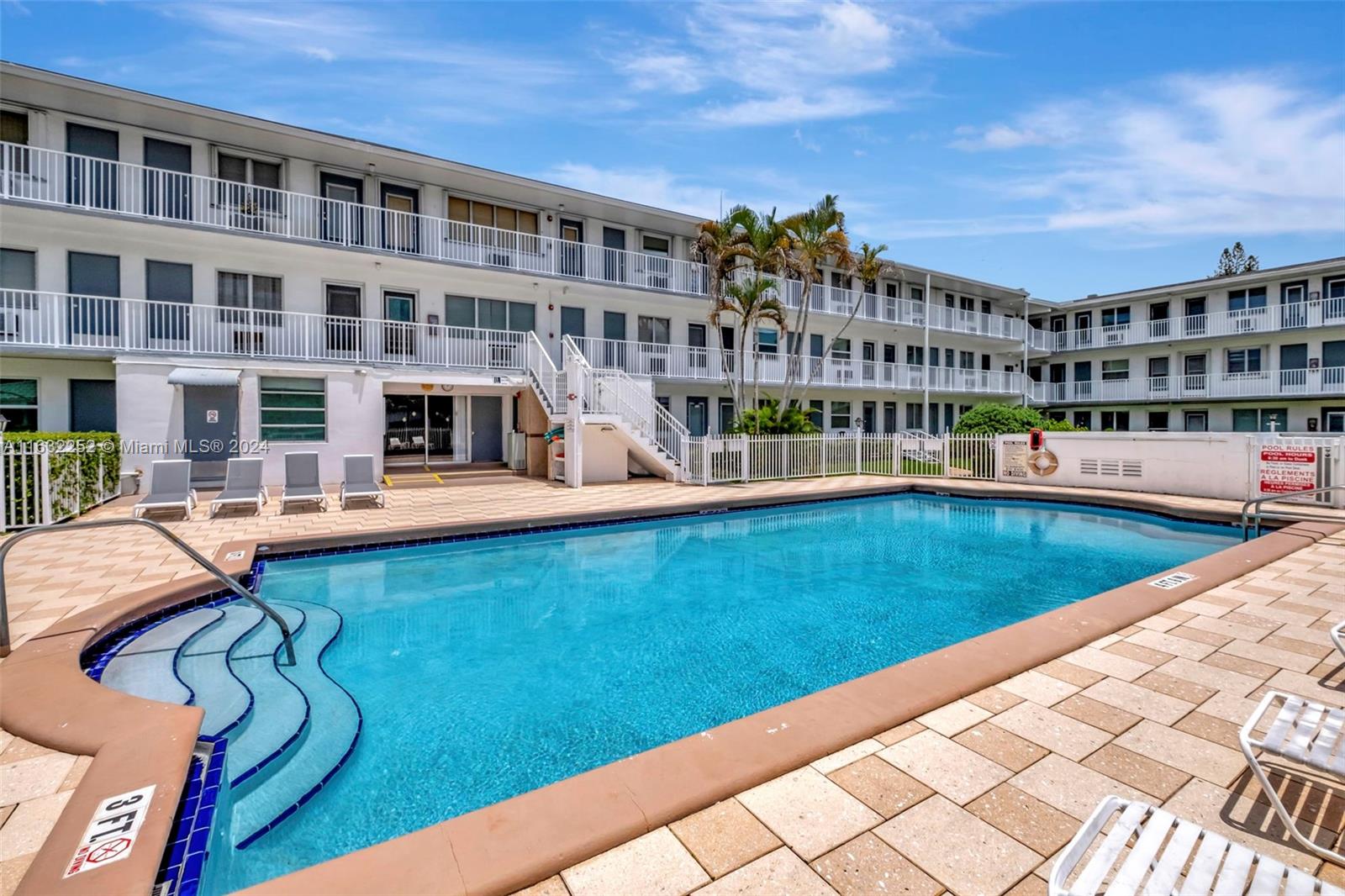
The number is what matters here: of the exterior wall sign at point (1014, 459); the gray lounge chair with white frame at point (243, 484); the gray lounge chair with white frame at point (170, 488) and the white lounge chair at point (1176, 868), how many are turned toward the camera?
3

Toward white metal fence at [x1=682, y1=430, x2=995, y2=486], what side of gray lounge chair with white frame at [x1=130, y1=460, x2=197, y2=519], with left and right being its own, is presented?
left

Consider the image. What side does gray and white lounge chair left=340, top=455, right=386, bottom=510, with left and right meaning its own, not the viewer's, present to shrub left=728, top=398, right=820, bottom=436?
left

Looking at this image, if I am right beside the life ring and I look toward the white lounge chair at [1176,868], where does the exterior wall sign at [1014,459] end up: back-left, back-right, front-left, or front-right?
back-right

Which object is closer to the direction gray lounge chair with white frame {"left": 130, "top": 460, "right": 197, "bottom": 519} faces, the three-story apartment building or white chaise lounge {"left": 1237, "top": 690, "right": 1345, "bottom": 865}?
the white chaise lounge

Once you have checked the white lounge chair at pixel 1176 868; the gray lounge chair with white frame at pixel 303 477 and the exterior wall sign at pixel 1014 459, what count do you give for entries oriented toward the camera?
2

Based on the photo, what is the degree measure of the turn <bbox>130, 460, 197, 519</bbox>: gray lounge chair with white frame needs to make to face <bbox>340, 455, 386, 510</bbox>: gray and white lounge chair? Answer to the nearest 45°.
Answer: approximately 90° to its left

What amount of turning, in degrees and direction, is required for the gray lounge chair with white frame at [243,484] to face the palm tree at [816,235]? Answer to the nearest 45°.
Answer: approximately 90° to its left

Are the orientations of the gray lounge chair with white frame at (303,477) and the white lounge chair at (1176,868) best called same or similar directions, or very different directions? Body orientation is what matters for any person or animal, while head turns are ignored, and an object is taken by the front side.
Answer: very different directions

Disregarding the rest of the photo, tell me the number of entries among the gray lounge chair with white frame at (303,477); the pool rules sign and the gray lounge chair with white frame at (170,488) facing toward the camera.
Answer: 3

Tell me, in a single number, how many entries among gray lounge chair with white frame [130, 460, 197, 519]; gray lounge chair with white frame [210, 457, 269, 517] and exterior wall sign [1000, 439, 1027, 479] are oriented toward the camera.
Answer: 3
